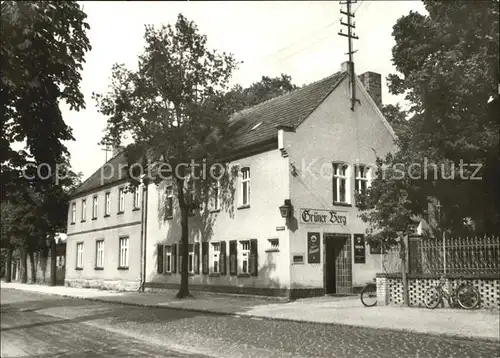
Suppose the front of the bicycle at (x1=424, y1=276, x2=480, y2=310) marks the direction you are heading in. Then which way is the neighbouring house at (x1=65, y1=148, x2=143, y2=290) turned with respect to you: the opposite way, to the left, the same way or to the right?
to the left

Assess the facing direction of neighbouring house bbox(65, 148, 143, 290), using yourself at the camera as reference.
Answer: facing the viewer and to the left of the viewer

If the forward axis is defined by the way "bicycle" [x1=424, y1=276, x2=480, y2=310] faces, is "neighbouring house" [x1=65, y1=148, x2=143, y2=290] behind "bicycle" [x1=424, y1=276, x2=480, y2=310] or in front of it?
in front

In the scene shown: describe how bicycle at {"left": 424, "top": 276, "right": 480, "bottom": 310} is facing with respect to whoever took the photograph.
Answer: facing to the left of the viewer

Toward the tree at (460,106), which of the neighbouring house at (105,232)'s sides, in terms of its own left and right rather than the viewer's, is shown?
left

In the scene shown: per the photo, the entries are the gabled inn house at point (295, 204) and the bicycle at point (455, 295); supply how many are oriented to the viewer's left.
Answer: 1

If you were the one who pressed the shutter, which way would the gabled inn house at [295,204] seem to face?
facing the viewer and to the right of the viewer

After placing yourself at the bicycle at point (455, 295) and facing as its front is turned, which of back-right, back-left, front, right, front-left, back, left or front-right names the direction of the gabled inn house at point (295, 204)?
front-right

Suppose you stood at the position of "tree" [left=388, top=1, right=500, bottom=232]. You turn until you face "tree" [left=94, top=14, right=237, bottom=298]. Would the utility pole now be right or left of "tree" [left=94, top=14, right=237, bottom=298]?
right

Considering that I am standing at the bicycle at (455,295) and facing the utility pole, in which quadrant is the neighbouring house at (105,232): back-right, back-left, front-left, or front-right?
front-left
